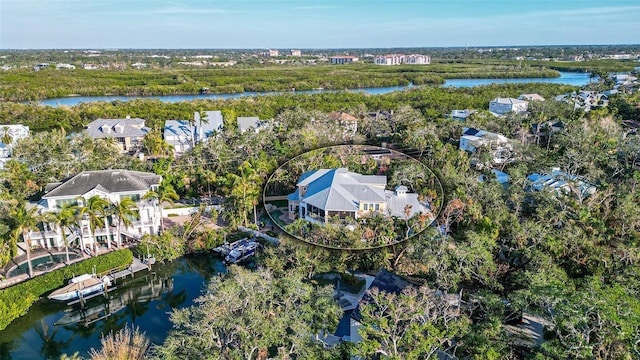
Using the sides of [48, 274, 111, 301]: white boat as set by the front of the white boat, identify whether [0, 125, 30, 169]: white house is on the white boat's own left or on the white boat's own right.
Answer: on the white boat's own right

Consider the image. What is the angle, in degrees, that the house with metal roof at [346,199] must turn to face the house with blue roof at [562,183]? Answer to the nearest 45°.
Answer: approximately 135° to its left

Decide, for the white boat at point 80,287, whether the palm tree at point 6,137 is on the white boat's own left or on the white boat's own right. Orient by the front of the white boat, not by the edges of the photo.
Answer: on the white boat's own right

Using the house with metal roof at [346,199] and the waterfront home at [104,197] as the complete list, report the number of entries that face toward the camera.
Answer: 2

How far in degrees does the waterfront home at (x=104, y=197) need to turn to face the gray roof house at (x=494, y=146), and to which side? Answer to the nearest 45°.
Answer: approximately 90° to its left

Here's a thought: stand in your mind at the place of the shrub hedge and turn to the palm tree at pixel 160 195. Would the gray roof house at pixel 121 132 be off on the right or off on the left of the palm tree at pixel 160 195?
left

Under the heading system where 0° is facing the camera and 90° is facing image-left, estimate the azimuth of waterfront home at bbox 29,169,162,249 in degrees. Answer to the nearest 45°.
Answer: approximately 0°

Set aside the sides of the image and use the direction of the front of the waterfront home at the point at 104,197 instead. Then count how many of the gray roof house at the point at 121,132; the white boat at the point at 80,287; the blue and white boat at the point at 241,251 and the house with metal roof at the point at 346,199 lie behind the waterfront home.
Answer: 1
